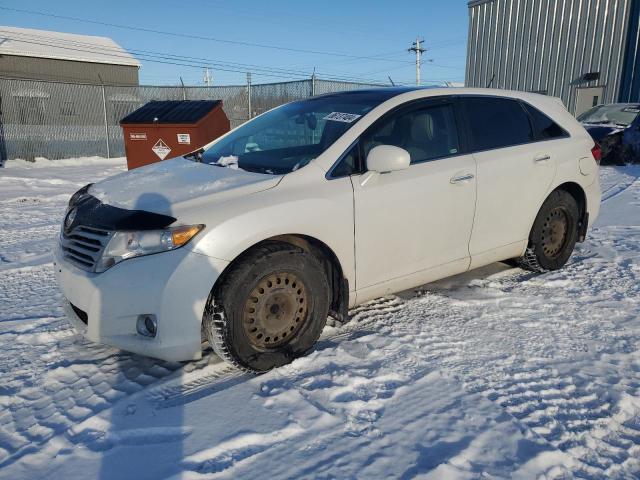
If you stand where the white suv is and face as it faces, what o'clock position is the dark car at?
The dark car is roughly at 6 o'clock from the white suv.

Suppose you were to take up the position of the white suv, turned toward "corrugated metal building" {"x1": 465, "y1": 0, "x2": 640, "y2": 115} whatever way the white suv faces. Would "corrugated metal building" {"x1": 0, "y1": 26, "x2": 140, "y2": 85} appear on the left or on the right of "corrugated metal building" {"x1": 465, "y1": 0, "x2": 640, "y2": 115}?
left

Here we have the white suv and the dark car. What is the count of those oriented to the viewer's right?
0

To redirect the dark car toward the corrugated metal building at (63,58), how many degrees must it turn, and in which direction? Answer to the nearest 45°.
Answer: approximately 45° to its right

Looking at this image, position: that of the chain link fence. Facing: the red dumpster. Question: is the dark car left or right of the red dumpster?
left

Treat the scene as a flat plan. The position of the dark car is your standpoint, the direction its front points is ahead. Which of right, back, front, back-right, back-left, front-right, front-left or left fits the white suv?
front-left

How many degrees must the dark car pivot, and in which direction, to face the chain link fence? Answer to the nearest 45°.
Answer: approximately 45° to its right

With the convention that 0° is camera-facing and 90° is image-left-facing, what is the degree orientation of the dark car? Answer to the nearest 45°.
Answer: approximately 45°

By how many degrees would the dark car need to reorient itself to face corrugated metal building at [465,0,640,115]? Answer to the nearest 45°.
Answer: approximately 135° to its right

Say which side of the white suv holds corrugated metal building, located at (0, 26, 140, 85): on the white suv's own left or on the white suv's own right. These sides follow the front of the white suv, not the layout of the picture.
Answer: on the white suv's own right

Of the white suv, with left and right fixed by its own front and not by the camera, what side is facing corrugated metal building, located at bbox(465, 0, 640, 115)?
back

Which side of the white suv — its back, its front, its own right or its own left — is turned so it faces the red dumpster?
right

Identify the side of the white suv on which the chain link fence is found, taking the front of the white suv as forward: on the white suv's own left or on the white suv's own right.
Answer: on the white suv's own right

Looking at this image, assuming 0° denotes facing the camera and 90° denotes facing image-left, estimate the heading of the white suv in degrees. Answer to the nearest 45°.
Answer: approximately 45°
